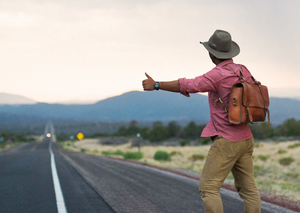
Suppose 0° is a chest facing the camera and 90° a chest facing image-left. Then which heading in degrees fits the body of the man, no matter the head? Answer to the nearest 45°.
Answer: approximately 135°

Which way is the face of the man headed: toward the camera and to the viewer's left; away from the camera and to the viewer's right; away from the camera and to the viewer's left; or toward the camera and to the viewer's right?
away from the camera and to the viewer's left
